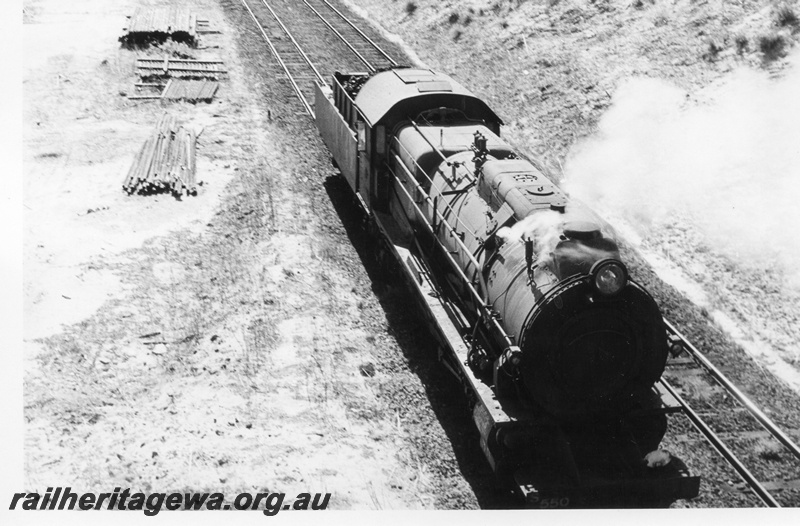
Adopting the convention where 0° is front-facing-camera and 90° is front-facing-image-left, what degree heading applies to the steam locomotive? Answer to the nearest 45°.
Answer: approximately 315°

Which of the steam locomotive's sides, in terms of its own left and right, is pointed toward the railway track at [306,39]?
back
